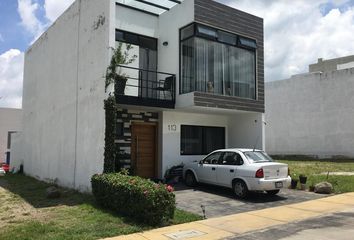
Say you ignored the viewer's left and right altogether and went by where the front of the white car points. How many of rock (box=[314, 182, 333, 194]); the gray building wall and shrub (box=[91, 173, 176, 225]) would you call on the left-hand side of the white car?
1

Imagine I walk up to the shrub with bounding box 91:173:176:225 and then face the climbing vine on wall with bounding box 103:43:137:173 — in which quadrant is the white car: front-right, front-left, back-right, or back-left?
front-right

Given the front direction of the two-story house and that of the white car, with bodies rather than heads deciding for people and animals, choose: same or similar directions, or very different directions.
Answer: very different directions

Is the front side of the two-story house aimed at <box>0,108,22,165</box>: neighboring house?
no

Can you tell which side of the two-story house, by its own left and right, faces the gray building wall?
left

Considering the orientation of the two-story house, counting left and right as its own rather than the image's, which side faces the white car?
front

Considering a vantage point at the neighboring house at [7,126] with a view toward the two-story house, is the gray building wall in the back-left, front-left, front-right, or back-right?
front-left

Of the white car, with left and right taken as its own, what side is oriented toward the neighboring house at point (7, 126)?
front

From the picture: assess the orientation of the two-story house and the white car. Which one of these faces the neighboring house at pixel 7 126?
the white car

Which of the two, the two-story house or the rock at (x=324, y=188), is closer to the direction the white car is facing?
the two-story house

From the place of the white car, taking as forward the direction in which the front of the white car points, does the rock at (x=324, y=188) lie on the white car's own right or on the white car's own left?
on the white car's own right

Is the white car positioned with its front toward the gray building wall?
no

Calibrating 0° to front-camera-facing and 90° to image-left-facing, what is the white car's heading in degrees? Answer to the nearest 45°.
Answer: approximately 135°
